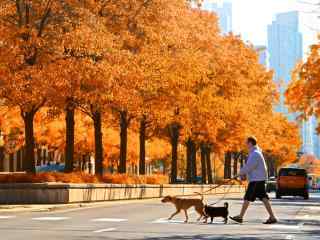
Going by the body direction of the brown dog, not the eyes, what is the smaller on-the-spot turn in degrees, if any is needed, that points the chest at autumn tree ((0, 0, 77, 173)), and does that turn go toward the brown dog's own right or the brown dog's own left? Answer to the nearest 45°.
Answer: approximately 45° to the brown dog's own right

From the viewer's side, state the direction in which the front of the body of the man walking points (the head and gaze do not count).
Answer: to the viewer's left

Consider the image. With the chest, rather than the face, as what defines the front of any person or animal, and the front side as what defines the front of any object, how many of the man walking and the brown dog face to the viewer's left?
2

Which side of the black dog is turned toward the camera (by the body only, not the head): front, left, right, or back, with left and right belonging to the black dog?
left

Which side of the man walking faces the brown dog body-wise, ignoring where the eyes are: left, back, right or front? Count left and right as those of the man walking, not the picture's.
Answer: front

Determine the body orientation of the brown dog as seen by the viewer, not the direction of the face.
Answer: to the viewer's left

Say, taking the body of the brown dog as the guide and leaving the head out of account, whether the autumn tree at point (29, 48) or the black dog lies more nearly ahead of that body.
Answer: the autumn tree

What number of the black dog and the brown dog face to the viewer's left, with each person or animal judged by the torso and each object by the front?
2

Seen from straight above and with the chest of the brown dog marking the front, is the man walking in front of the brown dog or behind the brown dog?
behind

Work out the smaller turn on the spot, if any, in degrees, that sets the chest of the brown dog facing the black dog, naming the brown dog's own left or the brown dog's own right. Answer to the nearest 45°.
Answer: approximately 180°

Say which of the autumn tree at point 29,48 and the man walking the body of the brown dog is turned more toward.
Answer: the autumn tree
